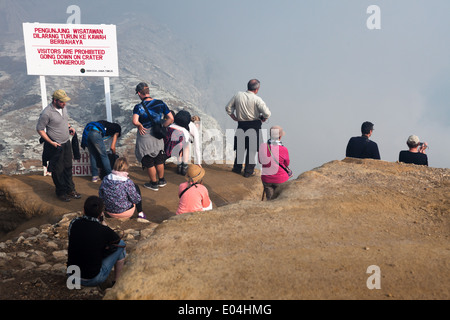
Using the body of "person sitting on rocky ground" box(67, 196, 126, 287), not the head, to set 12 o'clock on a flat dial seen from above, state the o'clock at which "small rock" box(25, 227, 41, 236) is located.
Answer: The small rock is roughly at 10 o'clock from the person sitting on rocky ground.

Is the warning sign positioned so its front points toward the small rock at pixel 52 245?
yes

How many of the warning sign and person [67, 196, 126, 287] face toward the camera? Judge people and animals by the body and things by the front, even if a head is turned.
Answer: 1

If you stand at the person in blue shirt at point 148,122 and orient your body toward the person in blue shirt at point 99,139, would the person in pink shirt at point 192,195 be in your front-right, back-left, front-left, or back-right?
back-left

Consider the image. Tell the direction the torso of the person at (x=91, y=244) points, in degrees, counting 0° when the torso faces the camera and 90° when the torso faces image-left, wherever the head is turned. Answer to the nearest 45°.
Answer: approximately 225°

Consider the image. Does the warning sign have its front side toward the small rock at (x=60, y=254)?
yes

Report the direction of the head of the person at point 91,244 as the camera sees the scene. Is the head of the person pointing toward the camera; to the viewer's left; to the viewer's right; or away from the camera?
away from the camera

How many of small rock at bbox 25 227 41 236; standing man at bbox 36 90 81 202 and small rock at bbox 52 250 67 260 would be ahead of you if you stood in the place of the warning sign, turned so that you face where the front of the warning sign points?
3

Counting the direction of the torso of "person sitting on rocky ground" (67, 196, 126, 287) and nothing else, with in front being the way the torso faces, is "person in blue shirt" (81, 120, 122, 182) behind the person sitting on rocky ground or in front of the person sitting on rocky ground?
in front

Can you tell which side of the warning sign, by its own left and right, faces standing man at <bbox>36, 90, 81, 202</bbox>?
front

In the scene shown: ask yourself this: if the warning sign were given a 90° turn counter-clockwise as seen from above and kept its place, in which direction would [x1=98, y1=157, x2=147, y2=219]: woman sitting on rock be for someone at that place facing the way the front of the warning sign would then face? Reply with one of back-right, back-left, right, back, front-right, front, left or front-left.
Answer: right

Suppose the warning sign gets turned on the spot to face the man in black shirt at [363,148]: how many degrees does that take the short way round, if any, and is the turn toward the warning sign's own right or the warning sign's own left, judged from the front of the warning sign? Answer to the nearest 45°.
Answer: approximately 45° to the warning sign's own left

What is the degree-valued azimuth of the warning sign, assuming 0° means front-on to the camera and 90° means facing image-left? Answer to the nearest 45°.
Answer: approximately 0°
